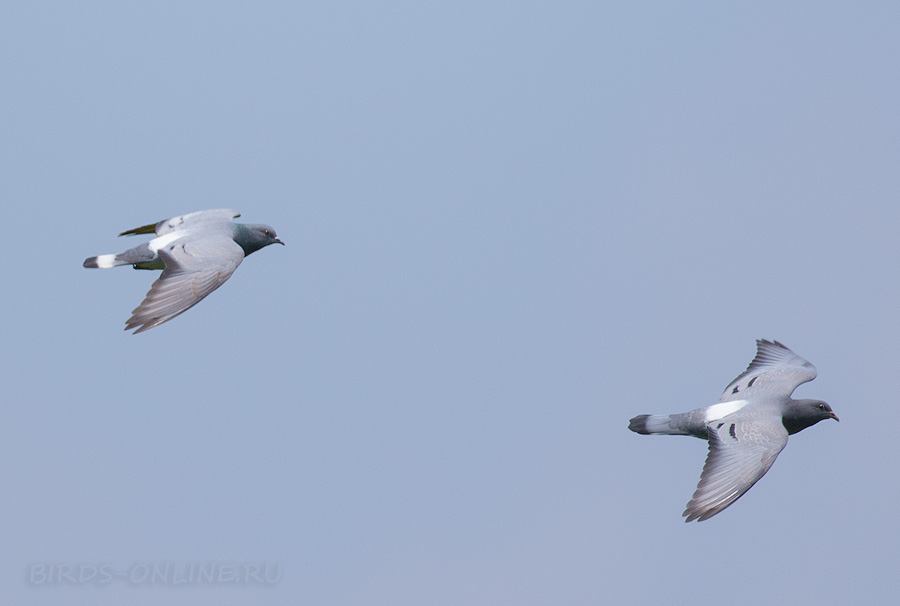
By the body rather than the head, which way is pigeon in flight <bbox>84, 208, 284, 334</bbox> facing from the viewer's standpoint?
to the viewer's right

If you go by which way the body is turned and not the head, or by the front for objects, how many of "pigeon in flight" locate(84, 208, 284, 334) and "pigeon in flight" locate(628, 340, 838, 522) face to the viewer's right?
2

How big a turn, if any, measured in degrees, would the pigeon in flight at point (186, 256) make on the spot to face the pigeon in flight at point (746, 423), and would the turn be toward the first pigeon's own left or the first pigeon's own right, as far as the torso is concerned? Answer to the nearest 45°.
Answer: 0° — it already faces it

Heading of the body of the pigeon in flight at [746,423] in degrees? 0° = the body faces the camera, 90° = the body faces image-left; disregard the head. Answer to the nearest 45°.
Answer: approximately 270°

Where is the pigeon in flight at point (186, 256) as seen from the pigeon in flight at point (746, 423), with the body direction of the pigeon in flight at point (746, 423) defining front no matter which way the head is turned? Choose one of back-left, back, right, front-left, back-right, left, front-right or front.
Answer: back
